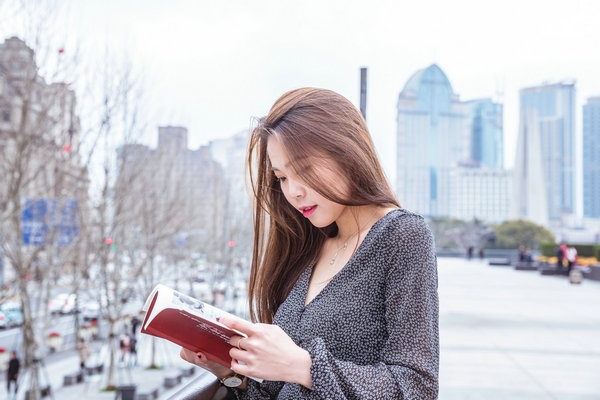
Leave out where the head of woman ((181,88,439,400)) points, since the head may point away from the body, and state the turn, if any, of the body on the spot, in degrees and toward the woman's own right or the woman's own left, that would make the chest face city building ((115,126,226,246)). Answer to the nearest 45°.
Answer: approximately 135° to the woman's own right

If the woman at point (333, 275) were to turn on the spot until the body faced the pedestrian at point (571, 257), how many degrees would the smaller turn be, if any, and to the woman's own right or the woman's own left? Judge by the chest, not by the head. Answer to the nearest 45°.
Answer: approximately 180°

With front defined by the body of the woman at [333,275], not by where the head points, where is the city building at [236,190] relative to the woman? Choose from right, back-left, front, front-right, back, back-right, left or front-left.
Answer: back-right

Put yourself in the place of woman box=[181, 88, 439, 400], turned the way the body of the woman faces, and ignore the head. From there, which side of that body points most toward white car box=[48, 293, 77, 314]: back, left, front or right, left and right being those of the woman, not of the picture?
right

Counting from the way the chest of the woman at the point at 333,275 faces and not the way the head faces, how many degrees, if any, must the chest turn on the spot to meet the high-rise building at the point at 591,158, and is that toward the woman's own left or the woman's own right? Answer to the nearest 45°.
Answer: approximately 180°

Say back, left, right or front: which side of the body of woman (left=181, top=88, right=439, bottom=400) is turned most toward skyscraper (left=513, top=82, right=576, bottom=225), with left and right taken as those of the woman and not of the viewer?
back

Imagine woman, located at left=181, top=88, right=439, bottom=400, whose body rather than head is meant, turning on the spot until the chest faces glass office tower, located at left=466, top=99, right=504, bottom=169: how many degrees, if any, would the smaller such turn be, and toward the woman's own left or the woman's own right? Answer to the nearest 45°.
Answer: approximately 135° to the woman's own right

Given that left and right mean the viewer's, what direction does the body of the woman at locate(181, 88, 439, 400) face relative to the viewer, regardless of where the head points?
facing the viewer and to the left of the viewer

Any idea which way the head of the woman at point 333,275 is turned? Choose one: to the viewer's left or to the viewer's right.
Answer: to the viewer's left

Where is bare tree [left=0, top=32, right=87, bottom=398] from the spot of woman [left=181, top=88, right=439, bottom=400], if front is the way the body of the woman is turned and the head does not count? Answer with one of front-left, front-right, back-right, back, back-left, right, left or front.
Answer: right

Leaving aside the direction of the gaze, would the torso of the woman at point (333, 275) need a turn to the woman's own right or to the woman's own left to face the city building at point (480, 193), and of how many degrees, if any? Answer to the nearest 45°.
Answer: approximately 135° to the woman's own right

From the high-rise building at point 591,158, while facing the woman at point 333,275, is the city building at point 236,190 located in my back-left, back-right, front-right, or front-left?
front-right
